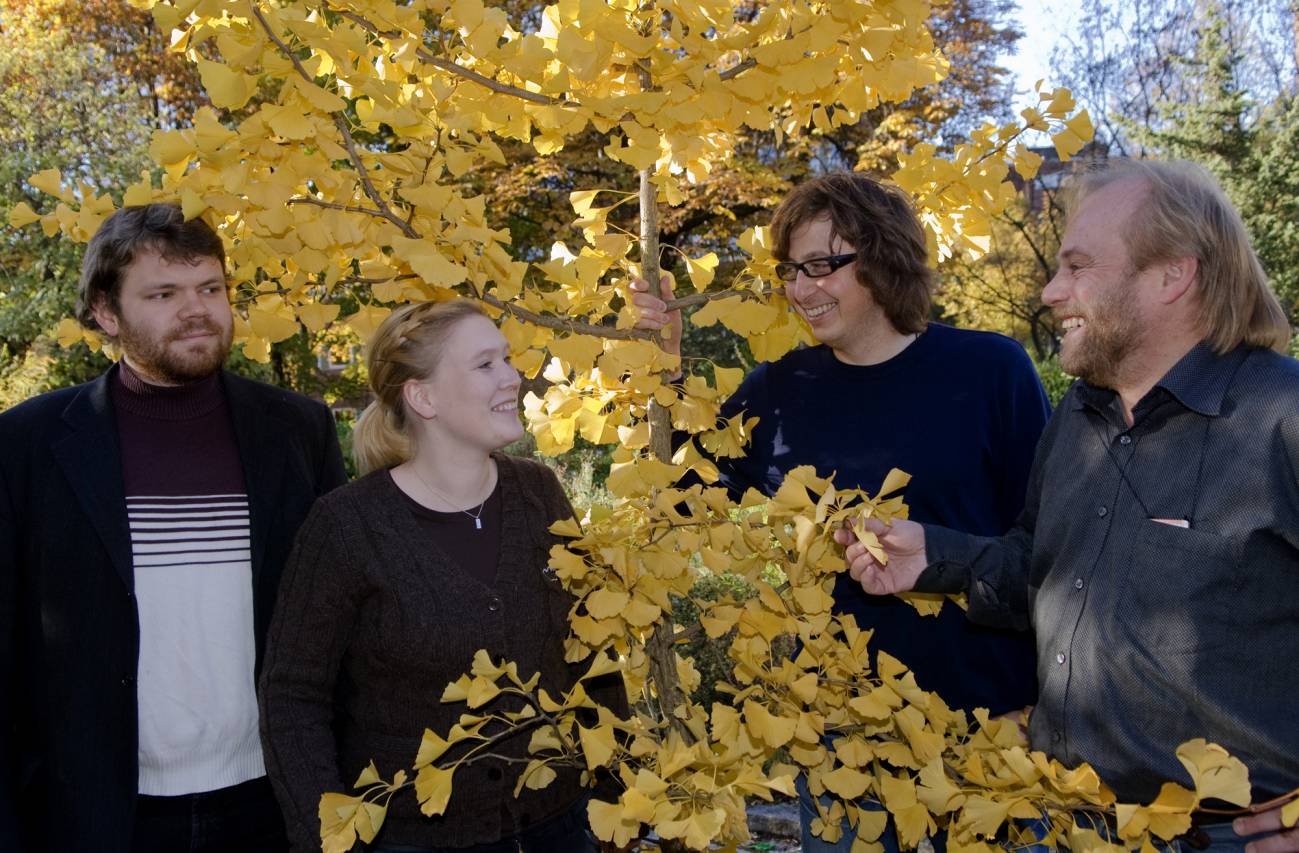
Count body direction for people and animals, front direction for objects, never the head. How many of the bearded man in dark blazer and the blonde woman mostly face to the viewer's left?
0

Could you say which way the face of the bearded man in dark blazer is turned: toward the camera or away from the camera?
toward the camera

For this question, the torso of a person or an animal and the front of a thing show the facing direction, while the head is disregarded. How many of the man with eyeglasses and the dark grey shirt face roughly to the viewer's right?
0

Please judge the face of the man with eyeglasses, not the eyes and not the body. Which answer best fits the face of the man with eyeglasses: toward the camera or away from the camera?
toward the camera

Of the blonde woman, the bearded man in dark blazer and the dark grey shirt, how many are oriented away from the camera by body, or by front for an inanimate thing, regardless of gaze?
0

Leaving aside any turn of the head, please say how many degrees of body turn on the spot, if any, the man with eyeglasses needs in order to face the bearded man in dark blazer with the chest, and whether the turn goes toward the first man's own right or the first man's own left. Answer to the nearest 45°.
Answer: approximately 45° to the first man's own right

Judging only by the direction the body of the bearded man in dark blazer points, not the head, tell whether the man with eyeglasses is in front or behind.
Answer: in front

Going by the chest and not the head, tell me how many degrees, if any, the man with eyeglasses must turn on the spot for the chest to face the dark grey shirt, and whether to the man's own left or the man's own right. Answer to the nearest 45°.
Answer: approximately 90° to the man's own left

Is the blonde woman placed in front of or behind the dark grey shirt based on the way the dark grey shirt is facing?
in front

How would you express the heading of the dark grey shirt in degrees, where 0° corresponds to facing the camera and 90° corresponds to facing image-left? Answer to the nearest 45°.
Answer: approximately 45°

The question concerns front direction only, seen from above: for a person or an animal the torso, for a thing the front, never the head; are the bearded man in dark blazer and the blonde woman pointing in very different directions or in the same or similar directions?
same or similar directions

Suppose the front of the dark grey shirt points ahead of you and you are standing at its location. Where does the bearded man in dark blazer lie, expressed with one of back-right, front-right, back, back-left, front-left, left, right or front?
front-right
